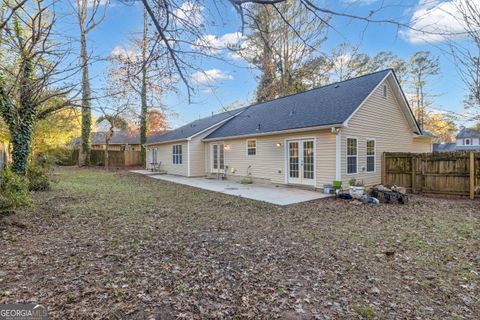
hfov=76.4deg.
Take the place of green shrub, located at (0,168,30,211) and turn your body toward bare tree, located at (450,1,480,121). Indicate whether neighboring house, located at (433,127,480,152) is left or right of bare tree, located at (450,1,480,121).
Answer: left

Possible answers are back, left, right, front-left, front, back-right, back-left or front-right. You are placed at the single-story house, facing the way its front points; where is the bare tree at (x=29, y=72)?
back

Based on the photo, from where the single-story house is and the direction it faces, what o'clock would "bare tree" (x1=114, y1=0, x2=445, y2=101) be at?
The bare tree is roughly at 5 o'clock from the single-story house.

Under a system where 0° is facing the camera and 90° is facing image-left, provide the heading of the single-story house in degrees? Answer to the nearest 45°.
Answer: approximately 225°

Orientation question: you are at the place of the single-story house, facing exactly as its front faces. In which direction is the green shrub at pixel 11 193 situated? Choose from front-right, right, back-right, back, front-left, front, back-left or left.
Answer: back

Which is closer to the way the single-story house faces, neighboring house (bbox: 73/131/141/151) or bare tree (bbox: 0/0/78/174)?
the neighboring house
